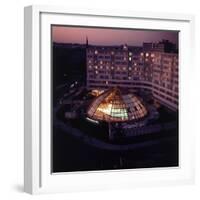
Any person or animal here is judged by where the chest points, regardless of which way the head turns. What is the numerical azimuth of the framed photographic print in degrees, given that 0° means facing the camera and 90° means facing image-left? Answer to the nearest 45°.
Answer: approximately 315°
